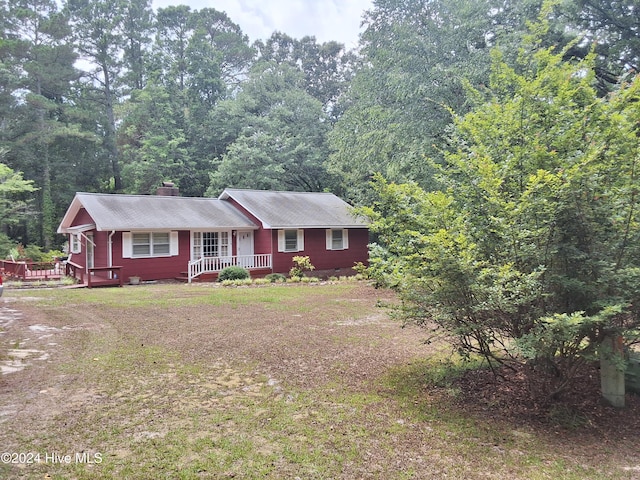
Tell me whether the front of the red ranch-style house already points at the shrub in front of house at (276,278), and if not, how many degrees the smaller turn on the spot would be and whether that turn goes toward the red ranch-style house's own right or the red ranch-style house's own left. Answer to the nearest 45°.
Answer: approximately 45° to the red ranch-style house's own left

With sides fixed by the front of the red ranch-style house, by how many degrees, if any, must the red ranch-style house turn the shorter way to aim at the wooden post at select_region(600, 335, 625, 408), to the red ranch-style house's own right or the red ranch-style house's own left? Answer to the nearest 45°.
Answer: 0° — it already faces it

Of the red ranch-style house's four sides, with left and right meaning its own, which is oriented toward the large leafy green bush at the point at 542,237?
front

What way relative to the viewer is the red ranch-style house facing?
toward the camera

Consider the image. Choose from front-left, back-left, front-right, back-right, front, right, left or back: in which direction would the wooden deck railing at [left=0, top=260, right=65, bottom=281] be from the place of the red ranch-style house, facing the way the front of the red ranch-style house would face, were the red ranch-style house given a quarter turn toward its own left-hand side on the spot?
back
